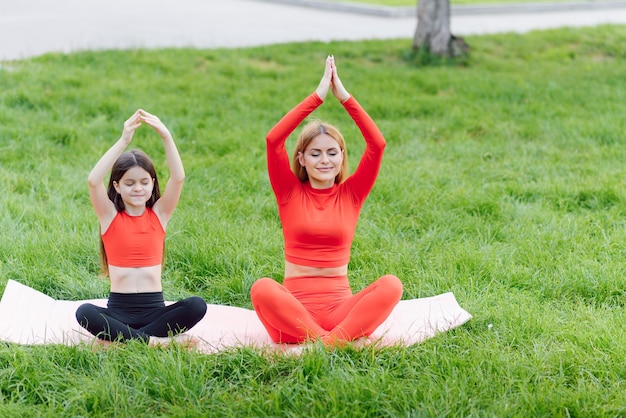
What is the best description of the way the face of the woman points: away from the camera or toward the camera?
toward the camera

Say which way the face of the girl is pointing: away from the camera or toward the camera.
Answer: toward the camera

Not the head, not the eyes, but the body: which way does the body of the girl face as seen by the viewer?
toward the camera

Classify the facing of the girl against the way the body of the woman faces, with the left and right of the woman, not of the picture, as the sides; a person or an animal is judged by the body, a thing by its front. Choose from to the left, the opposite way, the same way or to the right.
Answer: the same way

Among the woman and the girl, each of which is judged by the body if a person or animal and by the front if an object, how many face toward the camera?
2

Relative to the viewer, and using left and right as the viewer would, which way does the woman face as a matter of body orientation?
facing the viewer

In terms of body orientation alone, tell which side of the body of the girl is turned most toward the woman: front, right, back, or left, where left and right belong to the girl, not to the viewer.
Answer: left

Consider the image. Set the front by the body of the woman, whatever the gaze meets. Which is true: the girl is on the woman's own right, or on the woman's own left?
on the woman's own right
